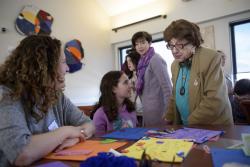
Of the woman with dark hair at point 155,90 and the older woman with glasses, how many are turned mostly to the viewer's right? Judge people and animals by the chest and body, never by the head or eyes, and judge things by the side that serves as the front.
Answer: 0

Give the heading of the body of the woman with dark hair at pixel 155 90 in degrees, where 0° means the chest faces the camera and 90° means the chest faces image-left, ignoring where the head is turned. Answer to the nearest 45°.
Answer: approximately 45°

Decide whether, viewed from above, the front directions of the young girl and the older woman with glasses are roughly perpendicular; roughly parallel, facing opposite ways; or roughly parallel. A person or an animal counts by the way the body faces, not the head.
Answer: roughly perpendicular

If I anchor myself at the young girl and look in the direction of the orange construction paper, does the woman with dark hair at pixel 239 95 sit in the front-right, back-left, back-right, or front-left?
back-left

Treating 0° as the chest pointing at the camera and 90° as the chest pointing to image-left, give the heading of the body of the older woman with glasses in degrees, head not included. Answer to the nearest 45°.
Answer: approximately 45°

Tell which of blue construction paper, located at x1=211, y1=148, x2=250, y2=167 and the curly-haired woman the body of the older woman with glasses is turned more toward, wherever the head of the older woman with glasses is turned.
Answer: the curly-haired woman

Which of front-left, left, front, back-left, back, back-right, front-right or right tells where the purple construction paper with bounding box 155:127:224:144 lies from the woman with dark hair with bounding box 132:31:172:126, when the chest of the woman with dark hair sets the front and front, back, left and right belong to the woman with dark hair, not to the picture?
front-left

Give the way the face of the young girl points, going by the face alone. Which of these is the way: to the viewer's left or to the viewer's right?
to the viewer's right

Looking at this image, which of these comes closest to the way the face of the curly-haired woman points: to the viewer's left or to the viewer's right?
to the viewer's right

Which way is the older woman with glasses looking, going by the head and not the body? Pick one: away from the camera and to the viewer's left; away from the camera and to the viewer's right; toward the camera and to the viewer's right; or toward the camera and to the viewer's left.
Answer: toward the camera and to the viewer's left

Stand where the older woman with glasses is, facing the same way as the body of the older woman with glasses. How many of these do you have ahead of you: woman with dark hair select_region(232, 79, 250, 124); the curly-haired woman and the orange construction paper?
2

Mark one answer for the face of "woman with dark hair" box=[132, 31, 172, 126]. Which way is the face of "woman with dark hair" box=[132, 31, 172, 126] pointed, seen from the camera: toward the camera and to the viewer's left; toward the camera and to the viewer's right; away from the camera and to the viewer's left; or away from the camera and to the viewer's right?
toward the camera and to the viewer's left

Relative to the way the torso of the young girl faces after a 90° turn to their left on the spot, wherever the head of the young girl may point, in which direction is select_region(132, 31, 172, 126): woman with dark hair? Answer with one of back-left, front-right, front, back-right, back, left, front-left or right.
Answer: front

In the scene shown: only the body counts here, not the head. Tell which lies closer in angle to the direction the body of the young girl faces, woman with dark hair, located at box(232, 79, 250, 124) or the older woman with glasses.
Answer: the older woman with glasses

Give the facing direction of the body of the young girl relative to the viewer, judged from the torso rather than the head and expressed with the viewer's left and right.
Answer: facing the viewer and to the right of the viewer

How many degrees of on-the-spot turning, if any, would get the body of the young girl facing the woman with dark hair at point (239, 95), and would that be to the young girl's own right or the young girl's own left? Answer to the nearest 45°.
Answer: approximately 90° to the young girl's own left
